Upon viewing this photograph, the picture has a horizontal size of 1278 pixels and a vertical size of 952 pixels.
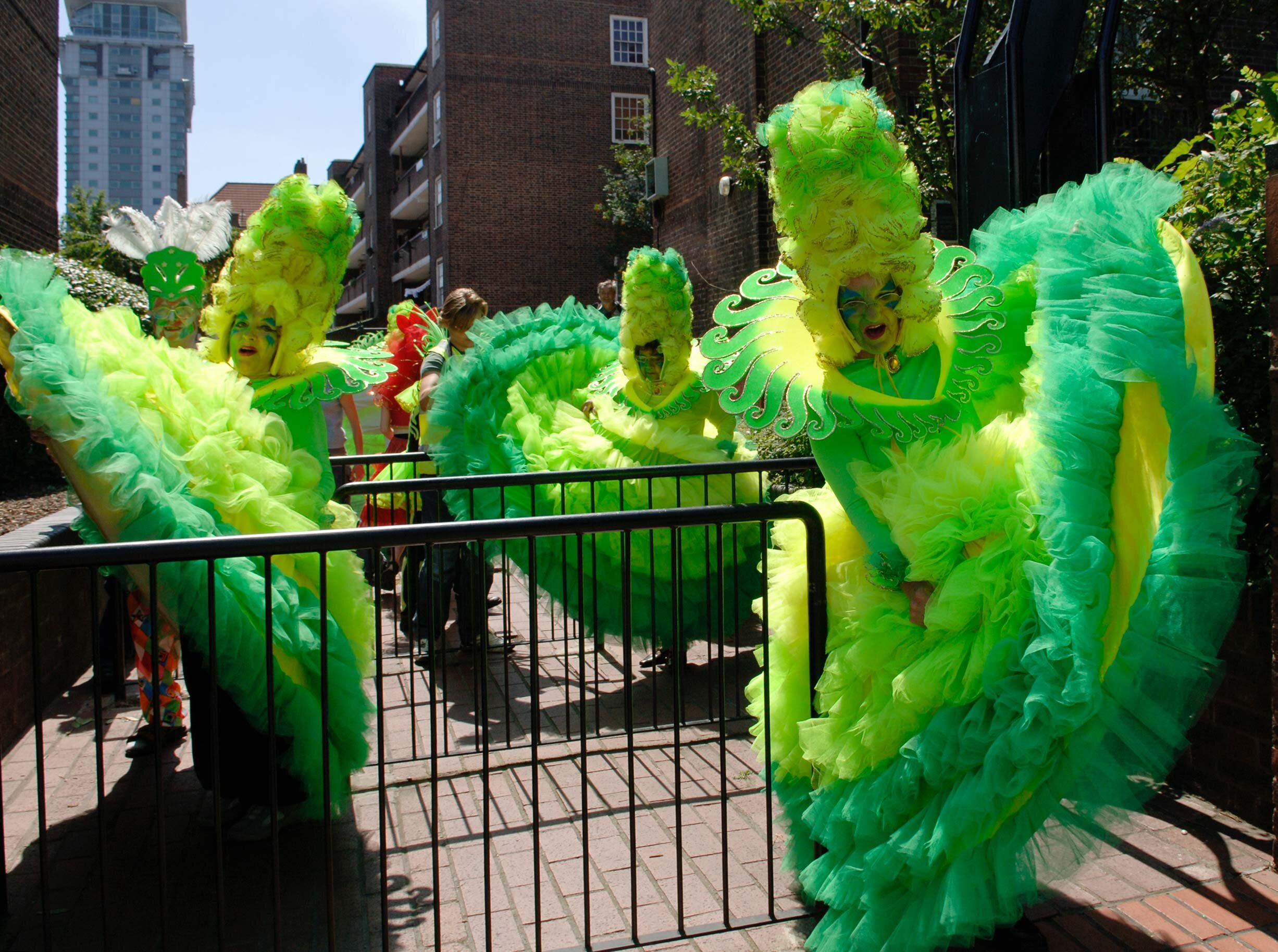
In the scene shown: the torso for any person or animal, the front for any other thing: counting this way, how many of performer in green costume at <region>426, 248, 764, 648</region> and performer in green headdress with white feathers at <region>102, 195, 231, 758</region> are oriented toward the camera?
2

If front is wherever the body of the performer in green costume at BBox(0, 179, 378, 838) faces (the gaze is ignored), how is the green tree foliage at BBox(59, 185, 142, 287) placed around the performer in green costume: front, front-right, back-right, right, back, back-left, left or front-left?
back-right

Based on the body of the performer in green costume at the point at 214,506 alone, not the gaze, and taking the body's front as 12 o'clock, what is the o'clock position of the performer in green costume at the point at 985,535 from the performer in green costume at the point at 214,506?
the performer in green costume at the point at 985,535 is roughly at 9 o'clock from the performer in green costume at the point at 214,506.

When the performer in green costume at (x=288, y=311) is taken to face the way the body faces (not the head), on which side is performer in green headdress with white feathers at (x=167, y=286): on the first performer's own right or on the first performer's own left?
on the first performer's own right

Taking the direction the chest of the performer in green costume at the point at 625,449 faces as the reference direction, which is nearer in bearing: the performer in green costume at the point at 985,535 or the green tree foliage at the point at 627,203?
the performer in green costume

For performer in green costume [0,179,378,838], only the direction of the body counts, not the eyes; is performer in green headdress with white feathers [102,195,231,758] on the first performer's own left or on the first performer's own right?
on the first performer's own right

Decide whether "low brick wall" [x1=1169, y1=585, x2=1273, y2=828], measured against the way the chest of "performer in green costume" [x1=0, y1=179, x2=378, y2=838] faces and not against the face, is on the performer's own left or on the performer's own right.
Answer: on the performer's own left

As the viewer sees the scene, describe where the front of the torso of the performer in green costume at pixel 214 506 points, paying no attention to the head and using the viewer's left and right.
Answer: facing the viewer and to the left of the viewer

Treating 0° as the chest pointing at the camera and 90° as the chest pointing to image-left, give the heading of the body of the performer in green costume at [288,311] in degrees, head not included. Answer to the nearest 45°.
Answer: approximately 45°

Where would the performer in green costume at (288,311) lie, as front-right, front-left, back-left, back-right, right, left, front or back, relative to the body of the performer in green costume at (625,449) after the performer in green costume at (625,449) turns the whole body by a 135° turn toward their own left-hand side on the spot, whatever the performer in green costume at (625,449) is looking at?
back

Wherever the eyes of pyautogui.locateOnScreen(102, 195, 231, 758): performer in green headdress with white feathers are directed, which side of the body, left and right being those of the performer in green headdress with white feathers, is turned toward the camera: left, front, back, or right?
front

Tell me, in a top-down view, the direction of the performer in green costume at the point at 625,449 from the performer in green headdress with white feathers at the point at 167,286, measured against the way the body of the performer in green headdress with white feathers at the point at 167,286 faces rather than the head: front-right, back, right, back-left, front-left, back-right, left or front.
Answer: left

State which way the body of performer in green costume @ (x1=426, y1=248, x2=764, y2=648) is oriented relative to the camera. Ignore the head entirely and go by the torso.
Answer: toward the camera
